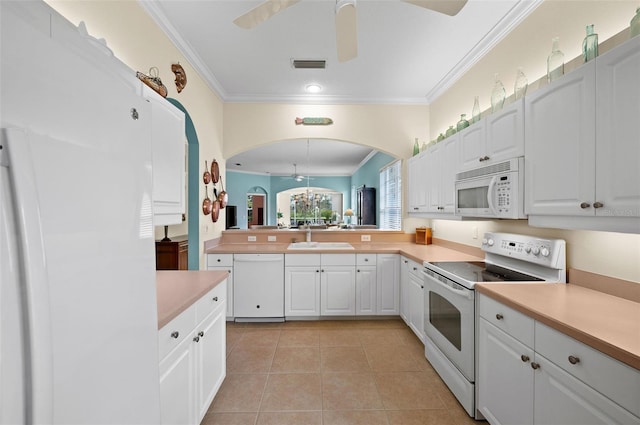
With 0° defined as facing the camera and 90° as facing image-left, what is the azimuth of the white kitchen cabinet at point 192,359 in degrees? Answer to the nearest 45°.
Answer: approximately 315°

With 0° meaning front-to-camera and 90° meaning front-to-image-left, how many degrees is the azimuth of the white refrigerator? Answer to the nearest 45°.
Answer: approximately 315°

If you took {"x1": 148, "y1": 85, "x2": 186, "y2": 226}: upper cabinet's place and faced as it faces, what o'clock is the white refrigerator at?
The white refrigerator is roughly at 2 o'clock from the upper cabinet.

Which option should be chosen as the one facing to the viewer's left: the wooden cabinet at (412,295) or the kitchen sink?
the wooden cabinet

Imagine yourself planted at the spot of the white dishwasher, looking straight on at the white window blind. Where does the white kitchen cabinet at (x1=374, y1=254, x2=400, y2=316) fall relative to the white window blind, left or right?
right

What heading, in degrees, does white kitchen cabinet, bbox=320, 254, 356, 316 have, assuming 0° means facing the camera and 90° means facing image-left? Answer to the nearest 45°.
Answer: approximately 0°

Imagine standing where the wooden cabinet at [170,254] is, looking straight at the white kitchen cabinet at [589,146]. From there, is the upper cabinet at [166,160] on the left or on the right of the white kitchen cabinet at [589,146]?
right

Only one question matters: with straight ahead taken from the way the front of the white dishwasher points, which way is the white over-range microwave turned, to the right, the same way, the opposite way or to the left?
to the right

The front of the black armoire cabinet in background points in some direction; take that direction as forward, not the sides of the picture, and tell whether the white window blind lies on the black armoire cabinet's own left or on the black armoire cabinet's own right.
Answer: on the black armoire cabinet's own left

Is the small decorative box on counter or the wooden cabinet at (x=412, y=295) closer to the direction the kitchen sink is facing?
the wooden cabinet

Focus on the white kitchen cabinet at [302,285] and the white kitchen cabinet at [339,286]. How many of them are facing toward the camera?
2
